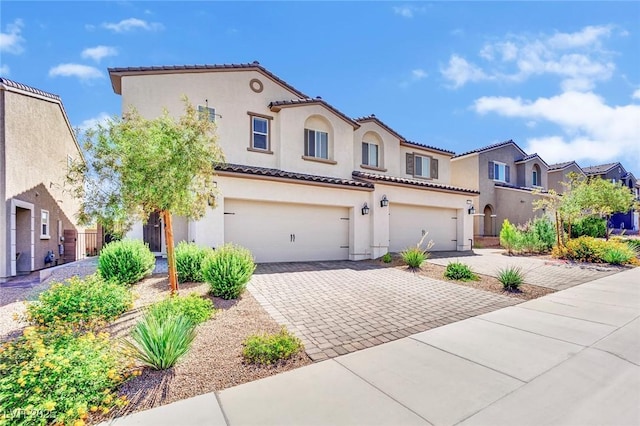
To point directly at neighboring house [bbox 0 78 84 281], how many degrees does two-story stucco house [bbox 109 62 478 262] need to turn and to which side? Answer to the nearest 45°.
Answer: approximately 135° to its right

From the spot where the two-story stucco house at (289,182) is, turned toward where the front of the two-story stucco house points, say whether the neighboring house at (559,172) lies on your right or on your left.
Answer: on your left

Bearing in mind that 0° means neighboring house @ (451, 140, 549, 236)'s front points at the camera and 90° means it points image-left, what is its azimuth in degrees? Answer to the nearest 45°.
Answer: approximately 315°

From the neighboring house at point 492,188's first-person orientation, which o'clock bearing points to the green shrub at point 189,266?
The green shrub is roughly at 2 o'clock from the neighboring house.

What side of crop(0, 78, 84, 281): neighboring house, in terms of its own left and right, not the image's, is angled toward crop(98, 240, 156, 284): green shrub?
left
